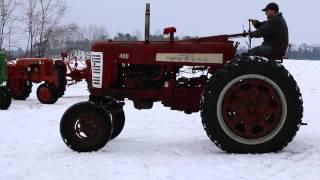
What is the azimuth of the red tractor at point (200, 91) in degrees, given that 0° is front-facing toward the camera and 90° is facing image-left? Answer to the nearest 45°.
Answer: approximately 90°

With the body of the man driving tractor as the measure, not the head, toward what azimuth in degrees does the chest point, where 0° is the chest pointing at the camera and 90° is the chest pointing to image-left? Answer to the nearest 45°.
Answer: approximately 90°

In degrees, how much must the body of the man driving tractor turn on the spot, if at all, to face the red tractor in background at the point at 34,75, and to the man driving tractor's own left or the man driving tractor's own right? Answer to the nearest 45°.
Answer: approximately 45° to the man driving tractor's own right

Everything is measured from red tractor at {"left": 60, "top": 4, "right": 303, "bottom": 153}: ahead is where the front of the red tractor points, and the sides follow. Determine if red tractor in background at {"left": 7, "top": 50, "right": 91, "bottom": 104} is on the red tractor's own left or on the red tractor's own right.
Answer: on the red tractor's own right
